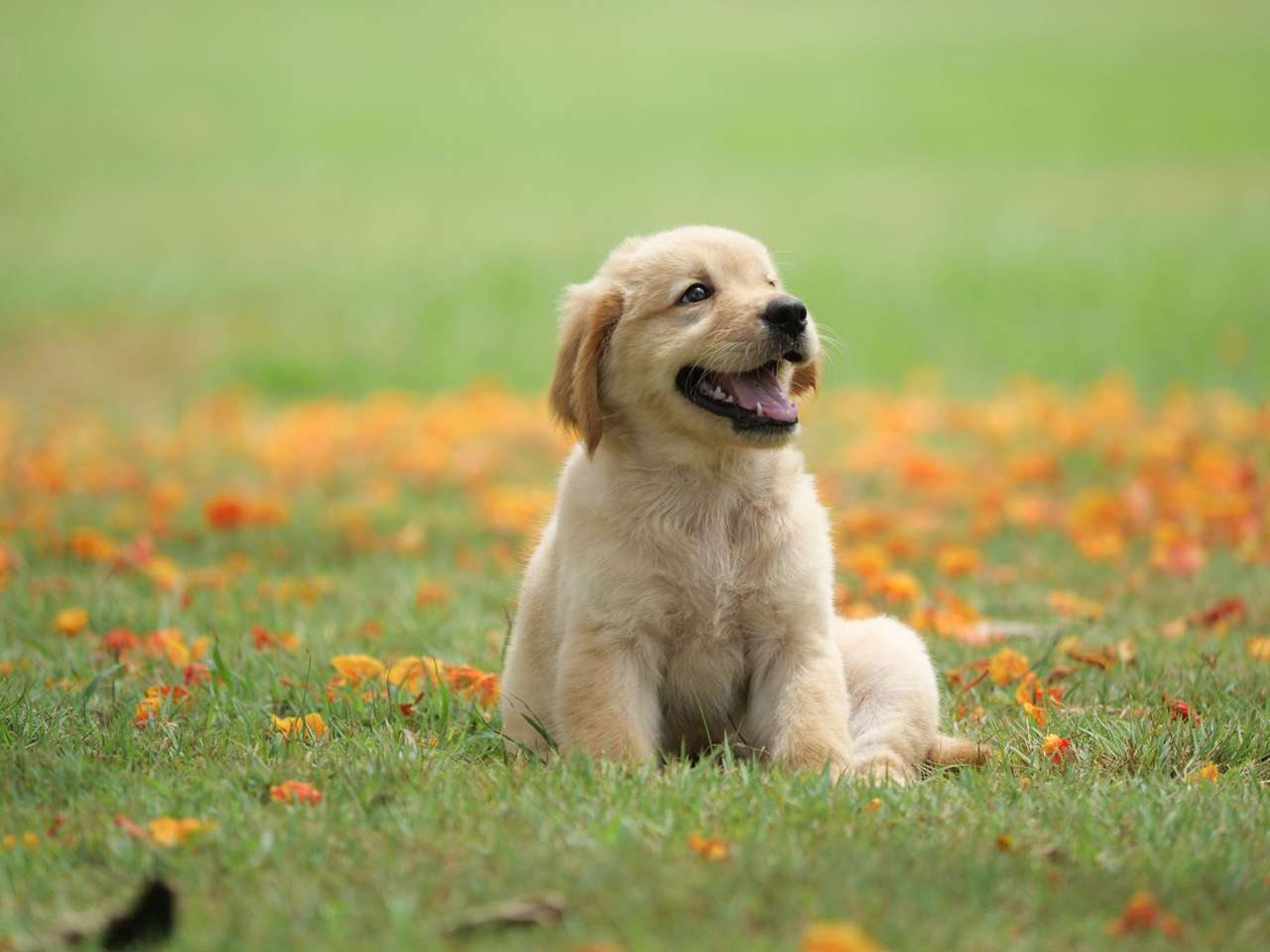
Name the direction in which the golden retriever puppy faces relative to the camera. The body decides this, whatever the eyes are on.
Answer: toward the camera
